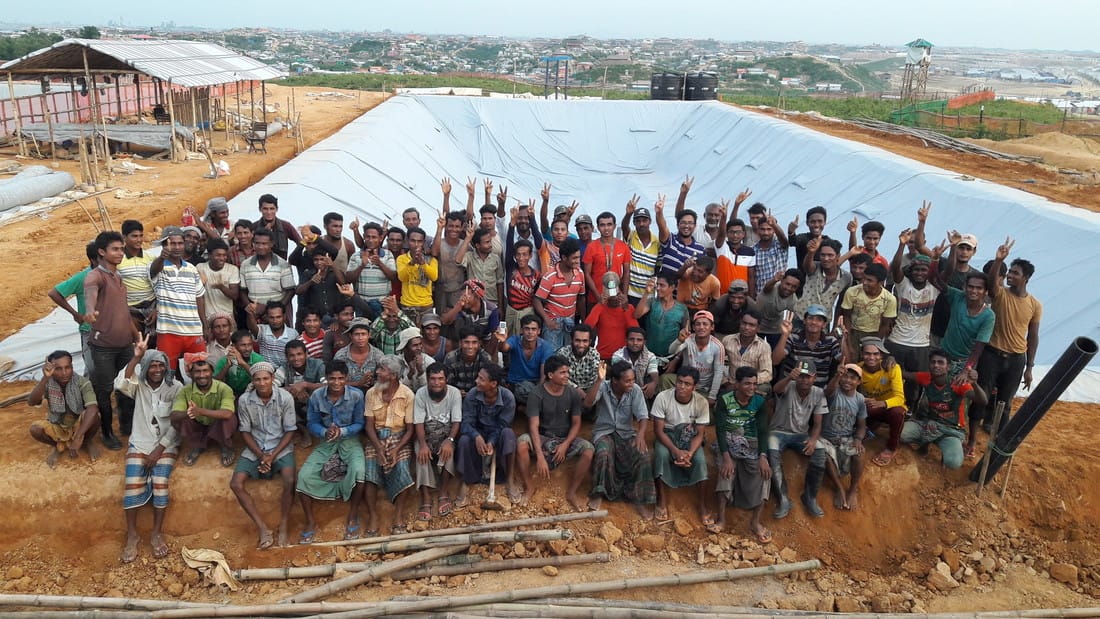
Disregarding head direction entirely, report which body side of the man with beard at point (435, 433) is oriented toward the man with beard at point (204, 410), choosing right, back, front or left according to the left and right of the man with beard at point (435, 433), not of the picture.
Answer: right

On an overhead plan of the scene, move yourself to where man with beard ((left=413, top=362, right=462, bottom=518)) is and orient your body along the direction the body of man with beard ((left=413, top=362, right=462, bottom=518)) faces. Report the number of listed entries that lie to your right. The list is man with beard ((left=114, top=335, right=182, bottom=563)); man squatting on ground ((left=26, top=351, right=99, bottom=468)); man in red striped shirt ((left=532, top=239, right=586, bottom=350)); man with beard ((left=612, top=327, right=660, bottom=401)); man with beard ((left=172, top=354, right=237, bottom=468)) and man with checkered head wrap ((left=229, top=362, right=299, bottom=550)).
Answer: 4

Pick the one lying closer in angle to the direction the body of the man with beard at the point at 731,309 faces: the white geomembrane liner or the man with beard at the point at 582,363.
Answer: the man with beard

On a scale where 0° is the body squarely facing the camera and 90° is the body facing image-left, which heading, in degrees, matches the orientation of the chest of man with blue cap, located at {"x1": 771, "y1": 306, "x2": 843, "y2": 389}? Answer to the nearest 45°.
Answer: approximately 0°
